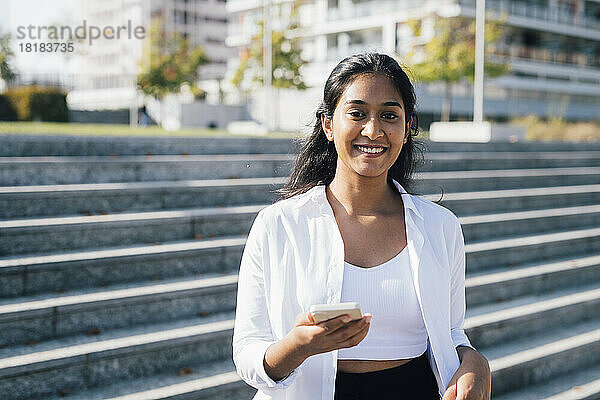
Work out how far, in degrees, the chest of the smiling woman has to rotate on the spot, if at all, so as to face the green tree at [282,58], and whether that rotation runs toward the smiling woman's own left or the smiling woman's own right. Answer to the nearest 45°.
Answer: approximately 180°

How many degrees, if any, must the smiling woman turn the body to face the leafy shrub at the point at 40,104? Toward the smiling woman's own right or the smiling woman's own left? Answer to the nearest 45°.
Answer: approximately 135° to the smiling woman's own right

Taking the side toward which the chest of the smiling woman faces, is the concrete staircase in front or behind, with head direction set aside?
behind

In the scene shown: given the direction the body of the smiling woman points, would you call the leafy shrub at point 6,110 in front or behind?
behind

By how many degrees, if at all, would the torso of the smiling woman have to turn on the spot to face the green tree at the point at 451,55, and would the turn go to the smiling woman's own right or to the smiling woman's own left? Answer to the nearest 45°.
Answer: approximately 180°

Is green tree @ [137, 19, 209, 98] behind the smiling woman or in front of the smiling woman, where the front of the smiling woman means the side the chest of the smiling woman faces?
behind

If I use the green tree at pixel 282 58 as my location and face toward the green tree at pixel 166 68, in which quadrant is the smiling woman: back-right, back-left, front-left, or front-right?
back-left

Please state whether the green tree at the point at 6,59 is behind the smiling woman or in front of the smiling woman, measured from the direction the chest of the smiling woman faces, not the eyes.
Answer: behind

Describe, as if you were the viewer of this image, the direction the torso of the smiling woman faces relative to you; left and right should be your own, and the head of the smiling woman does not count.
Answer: facing the viewer
